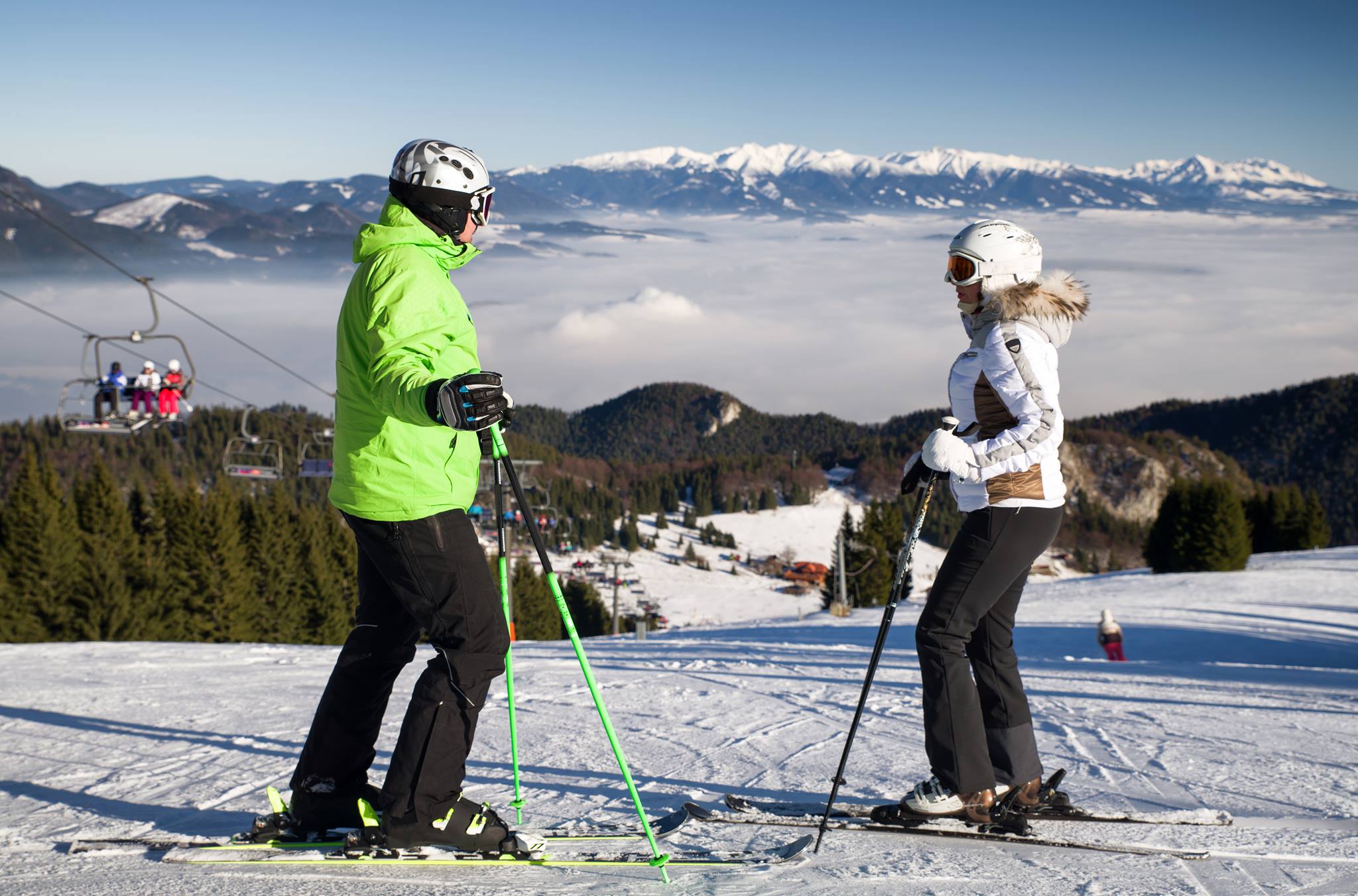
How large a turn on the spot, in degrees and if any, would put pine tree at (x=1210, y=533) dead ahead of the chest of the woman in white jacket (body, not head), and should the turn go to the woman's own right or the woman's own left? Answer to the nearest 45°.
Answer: approximately 90° to the woman's own right

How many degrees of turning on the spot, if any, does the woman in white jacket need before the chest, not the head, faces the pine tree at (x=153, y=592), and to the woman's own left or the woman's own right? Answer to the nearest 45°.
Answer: approximately 45° to the woman's own right

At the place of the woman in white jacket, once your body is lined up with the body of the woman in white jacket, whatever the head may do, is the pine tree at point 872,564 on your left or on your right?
on your right

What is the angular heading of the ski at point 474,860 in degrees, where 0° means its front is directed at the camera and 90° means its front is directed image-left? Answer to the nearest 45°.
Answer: approximately 270°

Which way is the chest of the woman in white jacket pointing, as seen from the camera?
to the viewer's left

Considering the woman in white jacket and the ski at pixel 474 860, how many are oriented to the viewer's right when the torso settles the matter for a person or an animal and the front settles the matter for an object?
1

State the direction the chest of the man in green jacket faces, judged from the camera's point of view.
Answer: to the viewer's right
